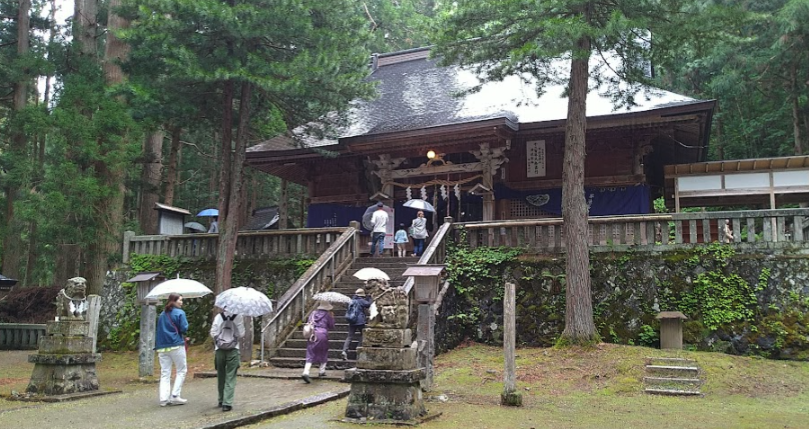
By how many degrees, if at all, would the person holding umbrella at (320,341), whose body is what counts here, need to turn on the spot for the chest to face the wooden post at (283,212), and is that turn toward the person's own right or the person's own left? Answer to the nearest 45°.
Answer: approximately 45° to the person's own left

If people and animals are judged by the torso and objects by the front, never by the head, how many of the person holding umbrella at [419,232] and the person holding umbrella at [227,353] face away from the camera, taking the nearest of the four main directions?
2

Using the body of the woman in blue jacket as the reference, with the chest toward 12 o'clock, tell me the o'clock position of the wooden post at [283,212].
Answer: The wooden post is roughly at 11 o'clock from the woman in blue jacket.

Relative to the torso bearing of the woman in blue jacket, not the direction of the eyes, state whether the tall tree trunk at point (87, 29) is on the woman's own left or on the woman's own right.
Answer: on the woman's own left

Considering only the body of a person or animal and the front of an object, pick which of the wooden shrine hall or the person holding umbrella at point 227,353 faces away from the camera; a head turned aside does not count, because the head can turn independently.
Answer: the person holding umbrella

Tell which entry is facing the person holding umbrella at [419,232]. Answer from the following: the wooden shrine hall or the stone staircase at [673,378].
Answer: the wooden shrine hall

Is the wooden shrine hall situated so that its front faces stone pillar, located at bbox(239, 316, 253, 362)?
yes

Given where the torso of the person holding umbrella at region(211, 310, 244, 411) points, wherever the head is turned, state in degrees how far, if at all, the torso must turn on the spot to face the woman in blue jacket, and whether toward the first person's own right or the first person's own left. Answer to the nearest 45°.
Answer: approximately 45° to the first person's own left

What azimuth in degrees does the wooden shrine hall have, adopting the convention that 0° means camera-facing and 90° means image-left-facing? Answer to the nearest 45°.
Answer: approximately 45°

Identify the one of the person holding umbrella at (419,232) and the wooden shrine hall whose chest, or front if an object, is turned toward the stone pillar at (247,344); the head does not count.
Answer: the wooden shrine hall

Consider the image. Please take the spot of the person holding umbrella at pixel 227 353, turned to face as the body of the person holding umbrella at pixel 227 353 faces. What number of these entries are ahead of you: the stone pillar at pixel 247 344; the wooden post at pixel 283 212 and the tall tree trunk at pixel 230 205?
3

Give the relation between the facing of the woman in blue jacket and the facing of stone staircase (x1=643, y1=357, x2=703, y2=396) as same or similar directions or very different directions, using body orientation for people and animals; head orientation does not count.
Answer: very different directions

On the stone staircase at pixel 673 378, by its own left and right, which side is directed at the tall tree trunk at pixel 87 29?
right

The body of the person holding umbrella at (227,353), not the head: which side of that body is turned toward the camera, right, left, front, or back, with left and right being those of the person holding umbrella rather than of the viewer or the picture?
back
